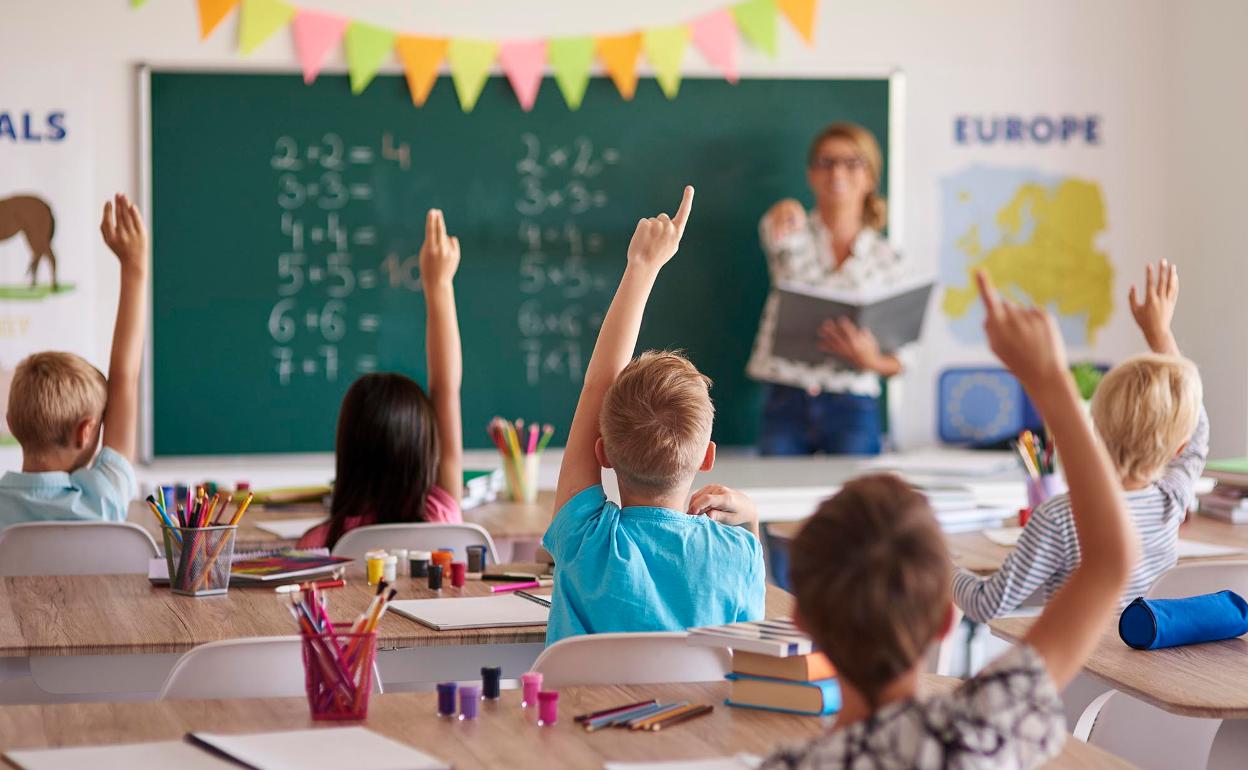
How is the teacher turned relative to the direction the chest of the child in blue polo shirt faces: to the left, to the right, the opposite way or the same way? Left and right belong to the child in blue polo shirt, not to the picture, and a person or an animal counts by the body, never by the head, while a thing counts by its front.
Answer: the opposite way

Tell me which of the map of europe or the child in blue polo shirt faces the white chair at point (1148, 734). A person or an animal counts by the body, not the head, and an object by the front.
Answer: the map of europe

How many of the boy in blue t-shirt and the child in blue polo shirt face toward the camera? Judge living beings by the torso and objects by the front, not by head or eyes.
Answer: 0

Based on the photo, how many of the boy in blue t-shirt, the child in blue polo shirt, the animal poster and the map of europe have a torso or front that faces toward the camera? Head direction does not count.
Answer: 2

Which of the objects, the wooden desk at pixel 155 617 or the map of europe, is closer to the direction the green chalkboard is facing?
the wooden desk

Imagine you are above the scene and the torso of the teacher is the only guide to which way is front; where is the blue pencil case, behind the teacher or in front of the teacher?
in front

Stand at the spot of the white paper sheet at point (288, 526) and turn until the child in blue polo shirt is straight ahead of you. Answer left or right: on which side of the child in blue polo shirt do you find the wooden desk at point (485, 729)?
left

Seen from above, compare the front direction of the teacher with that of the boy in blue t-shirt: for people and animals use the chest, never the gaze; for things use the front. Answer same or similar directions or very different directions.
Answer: very different directions

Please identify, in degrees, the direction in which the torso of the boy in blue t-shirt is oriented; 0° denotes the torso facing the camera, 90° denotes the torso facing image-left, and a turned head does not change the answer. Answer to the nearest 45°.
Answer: approximately 180°

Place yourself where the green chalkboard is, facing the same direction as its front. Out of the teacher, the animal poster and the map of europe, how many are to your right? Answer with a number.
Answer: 1
